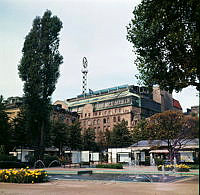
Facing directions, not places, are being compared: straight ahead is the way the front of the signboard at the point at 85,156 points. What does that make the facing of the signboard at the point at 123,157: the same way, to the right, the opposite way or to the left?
the same way

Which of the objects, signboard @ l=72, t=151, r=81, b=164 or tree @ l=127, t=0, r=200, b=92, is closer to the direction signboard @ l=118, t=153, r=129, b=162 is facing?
the tree

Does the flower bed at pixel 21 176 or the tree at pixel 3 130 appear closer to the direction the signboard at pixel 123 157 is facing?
the flower bed

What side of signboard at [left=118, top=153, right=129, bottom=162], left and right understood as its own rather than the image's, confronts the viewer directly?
front

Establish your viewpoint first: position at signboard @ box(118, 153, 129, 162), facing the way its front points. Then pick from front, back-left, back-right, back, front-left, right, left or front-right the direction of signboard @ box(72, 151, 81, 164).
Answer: front-right

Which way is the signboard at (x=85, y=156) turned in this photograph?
toward the camera

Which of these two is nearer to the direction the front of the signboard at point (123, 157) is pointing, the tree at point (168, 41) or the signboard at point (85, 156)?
the tree

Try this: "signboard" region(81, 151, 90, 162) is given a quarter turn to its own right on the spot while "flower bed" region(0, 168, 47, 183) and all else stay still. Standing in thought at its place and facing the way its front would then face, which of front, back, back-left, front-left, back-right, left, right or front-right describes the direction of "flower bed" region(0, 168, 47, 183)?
left

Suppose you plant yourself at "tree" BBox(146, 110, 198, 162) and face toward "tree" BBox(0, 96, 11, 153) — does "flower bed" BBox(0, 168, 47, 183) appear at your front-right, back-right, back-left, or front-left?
front-left

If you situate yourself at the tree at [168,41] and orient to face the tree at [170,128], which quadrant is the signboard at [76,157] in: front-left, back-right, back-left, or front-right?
front-left

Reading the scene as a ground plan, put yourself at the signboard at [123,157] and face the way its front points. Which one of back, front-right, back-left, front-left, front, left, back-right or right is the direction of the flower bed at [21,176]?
front

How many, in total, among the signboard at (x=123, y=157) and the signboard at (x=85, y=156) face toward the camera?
2
